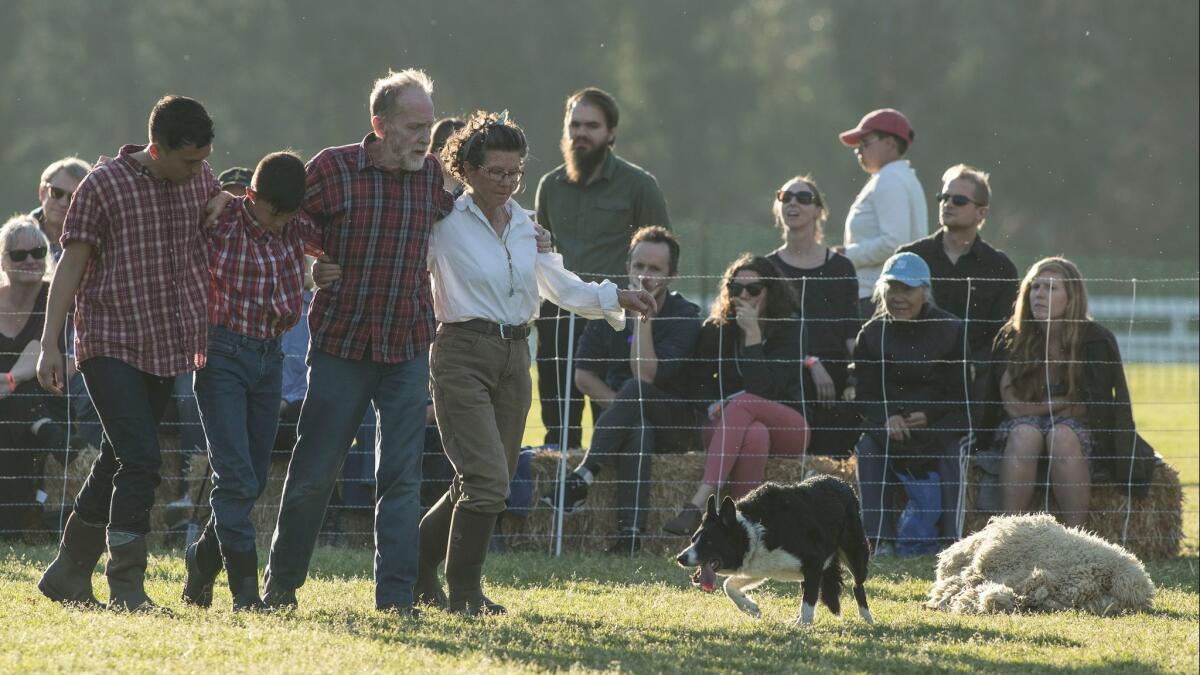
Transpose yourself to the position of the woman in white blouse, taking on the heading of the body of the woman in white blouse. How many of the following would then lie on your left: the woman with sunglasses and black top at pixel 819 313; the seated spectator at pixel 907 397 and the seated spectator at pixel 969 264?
3

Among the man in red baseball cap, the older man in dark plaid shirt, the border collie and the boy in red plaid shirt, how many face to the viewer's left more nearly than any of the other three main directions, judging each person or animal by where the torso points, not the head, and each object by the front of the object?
2

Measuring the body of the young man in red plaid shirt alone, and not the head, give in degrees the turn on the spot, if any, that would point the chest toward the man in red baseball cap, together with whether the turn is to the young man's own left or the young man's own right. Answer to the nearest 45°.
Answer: approximately 90° to the young man's own left

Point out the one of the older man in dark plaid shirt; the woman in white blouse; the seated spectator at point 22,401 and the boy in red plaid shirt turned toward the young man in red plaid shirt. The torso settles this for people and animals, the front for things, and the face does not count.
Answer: the seated spectator

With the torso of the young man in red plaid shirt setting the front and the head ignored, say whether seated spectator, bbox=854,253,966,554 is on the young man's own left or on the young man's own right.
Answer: on the young man's own left

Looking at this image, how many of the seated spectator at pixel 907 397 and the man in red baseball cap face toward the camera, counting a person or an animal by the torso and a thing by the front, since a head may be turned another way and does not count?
1

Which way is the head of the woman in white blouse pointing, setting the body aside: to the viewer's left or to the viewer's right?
to the viewer's right

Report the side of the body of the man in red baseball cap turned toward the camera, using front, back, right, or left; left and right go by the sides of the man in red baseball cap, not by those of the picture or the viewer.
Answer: left

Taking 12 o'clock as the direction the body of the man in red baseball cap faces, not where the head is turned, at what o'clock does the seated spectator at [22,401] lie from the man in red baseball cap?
The seated spectator is roughly at 11 o'clock from the man in red baseball cap.

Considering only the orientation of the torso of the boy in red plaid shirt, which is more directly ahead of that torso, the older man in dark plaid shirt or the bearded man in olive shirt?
the older man in dark plaid shirt

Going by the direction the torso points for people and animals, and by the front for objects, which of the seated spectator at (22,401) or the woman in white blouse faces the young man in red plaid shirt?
the seated spectator
